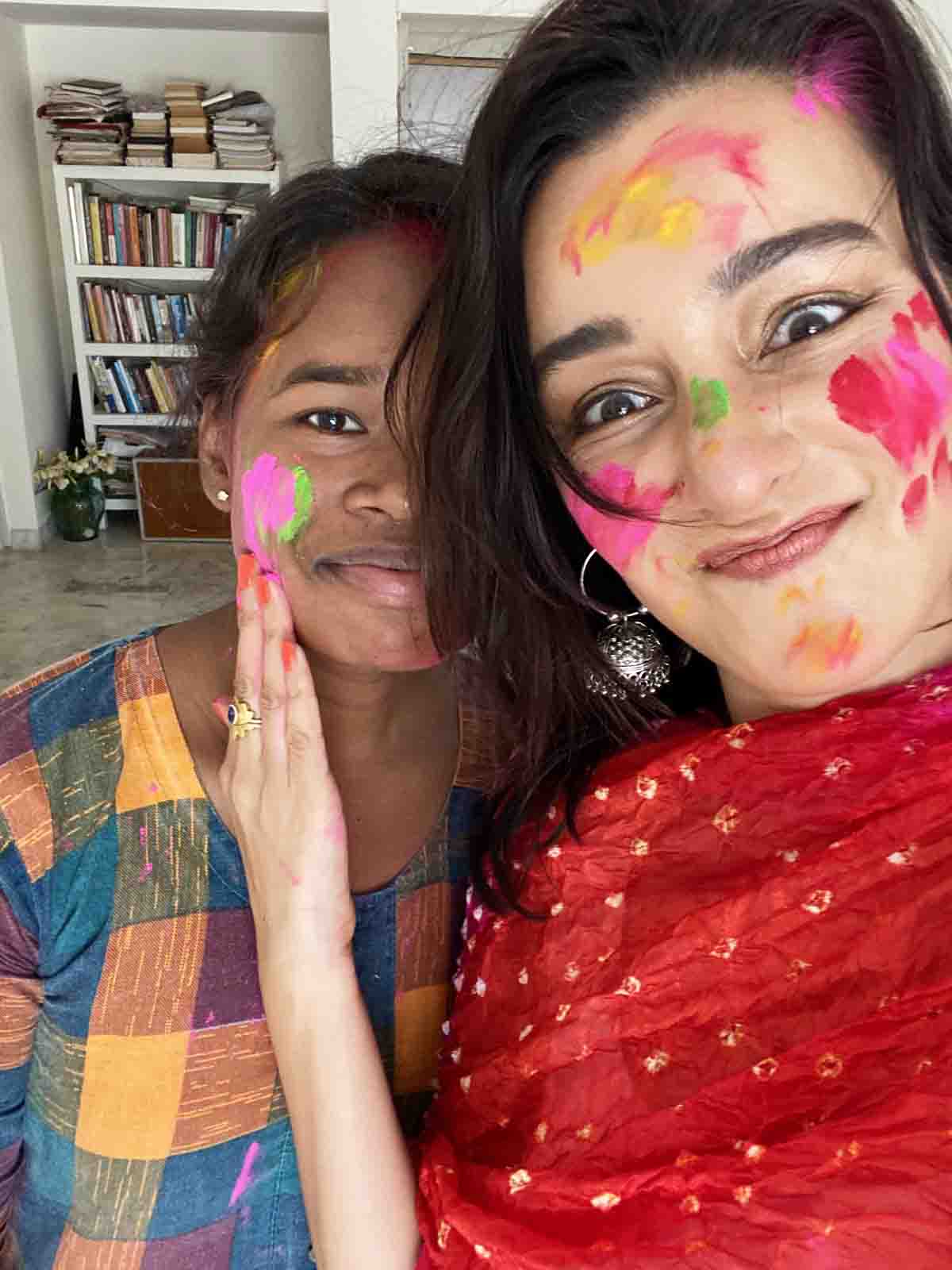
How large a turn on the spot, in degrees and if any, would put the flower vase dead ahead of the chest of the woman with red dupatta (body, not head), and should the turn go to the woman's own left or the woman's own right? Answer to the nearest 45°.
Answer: approximately 135° to the woman's own right

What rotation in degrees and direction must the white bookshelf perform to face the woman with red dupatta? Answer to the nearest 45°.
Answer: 0° — it already faces them

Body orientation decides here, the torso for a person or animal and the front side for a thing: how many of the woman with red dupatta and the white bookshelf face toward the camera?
2

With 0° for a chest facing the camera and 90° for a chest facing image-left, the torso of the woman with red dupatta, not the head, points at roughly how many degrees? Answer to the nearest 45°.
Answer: approximately 0°
